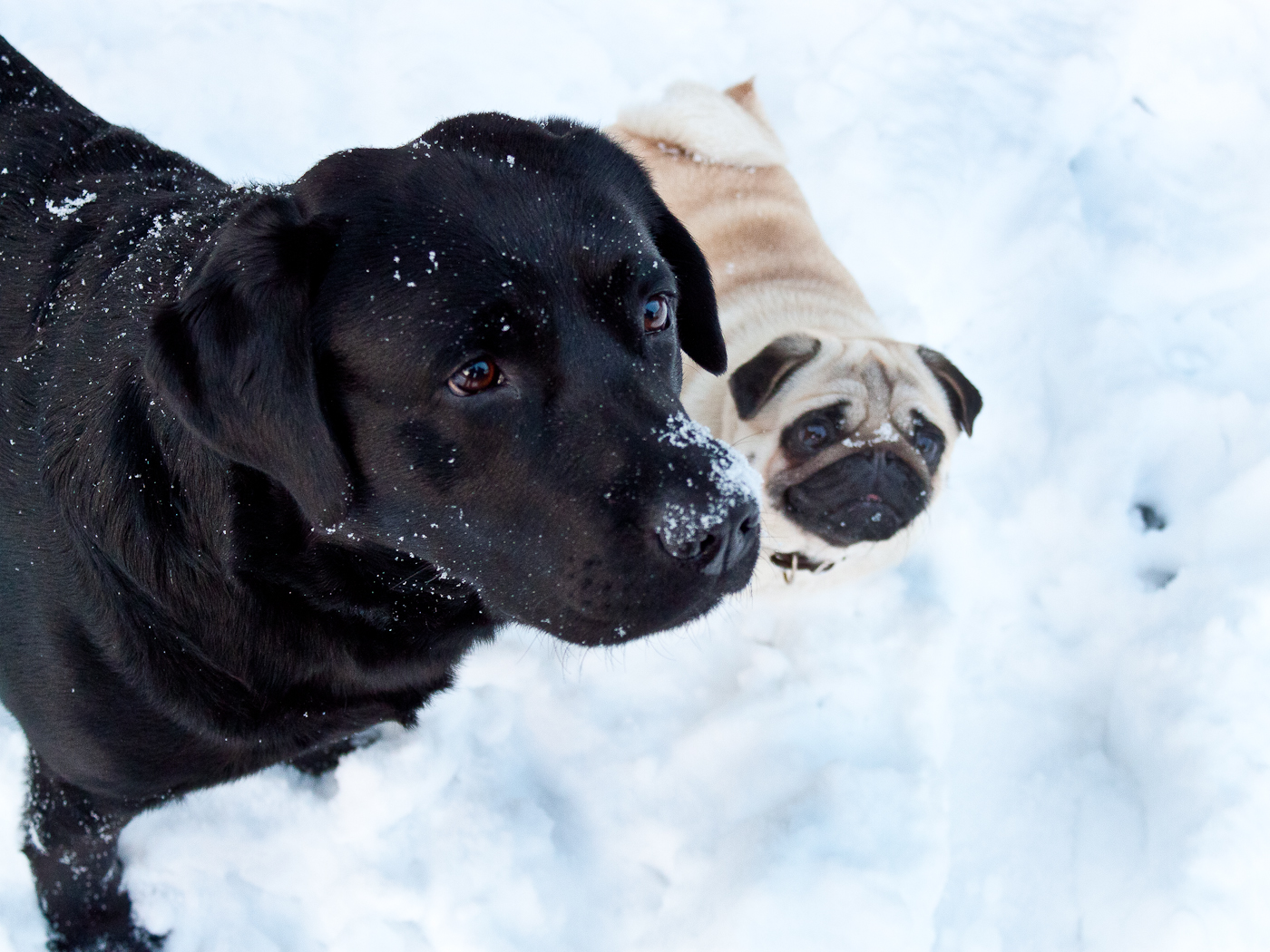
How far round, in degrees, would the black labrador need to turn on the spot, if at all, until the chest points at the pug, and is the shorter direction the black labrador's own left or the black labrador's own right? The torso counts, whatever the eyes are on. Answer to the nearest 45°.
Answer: approximately 90° to the black labrador's own left

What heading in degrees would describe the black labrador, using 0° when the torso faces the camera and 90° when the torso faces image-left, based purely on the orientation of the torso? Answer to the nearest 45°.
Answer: approximately 315°
